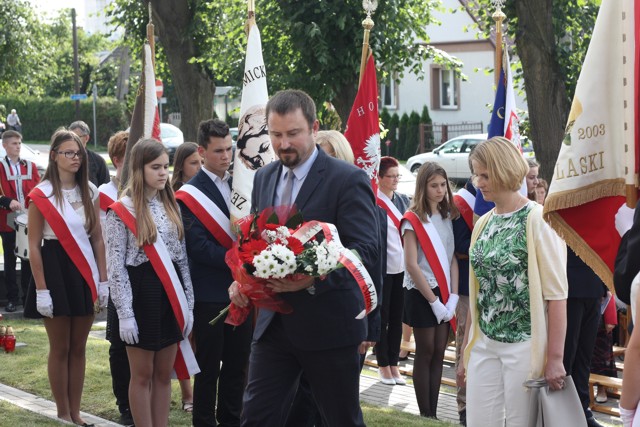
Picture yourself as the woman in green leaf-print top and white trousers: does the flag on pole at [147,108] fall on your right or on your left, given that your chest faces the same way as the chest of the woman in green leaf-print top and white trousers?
on your right

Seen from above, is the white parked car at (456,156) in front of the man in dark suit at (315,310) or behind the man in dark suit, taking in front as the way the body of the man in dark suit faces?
behind

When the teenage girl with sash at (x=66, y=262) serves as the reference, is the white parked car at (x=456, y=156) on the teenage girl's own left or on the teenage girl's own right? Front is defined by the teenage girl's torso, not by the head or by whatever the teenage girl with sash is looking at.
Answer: on the teenage girl's own left

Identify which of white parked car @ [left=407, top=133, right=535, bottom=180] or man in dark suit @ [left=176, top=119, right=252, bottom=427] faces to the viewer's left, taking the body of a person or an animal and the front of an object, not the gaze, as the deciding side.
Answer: the white parked car

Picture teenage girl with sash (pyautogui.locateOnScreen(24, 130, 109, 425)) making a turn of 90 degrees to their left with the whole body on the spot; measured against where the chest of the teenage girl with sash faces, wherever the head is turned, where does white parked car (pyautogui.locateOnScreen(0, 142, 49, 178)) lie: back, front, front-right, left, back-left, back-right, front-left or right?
front-left

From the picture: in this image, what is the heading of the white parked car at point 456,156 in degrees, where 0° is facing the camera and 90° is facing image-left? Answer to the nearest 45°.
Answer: approximately 90°

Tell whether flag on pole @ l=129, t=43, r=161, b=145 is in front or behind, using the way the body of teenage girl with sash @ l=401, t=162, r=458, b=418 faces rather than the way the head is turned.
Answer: behind

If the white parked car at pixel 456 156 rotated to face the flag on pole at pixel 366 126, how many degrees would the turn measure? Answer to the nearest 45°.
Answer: approximately 90° to its left
